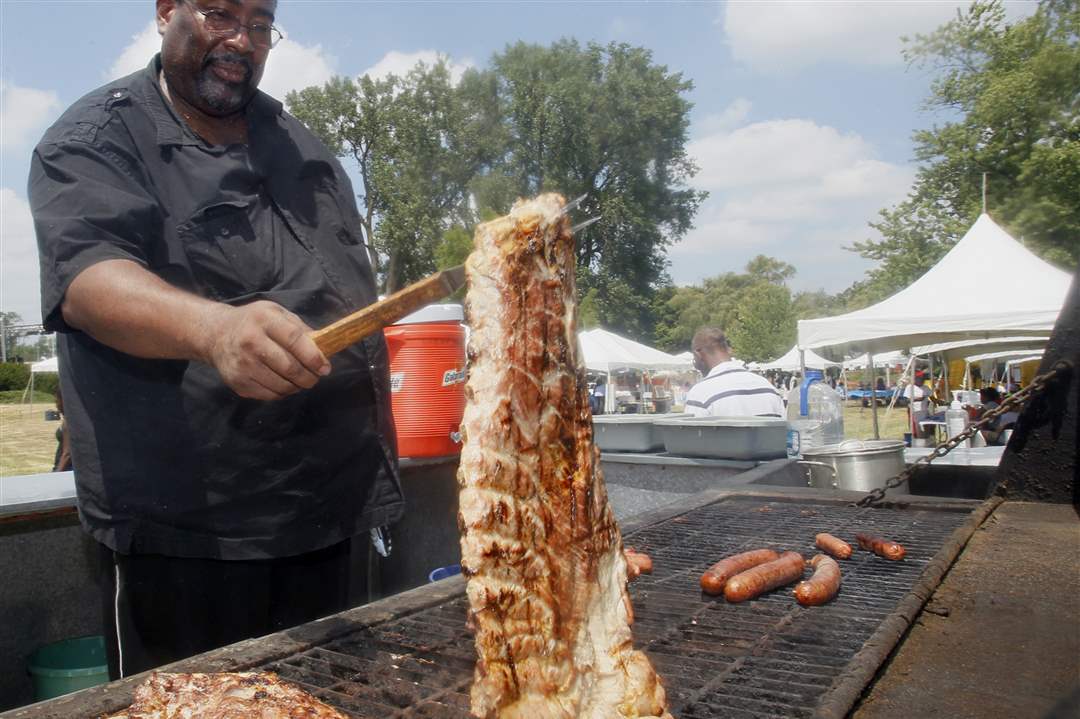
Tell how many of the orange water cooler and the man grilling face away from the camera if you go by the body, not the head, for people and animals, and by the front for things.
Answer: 0

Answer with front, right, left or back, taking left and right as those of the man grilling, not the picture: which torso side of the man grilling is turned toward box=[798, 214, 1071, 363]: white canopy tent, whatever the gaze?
left

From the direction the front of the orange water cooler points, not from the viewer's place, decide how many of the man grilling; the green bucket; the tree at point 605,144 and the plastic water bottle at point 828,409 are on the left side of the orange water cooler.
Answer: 2

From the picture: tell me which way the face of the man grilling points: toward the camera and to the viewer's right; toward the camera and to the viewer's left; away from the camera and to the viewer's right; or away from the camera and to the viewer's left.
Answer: toward the camera and to the viewer's right

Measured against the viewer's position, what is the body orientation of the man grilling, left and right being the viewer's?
facing the viewer and to the right of the viewer

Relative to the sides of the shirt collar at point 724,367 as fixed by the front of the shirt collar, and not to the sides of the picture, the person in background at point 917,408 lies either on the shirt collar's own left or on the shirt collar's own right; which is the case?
on the shirt collar's own right

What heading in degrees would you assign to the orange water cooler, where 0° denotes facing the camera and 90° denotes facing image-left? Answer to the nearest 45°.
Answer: approximately 315°

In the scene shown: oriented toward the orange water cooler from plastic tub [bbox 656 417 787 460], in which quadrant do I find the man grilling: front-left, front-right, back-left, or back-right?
front-left
